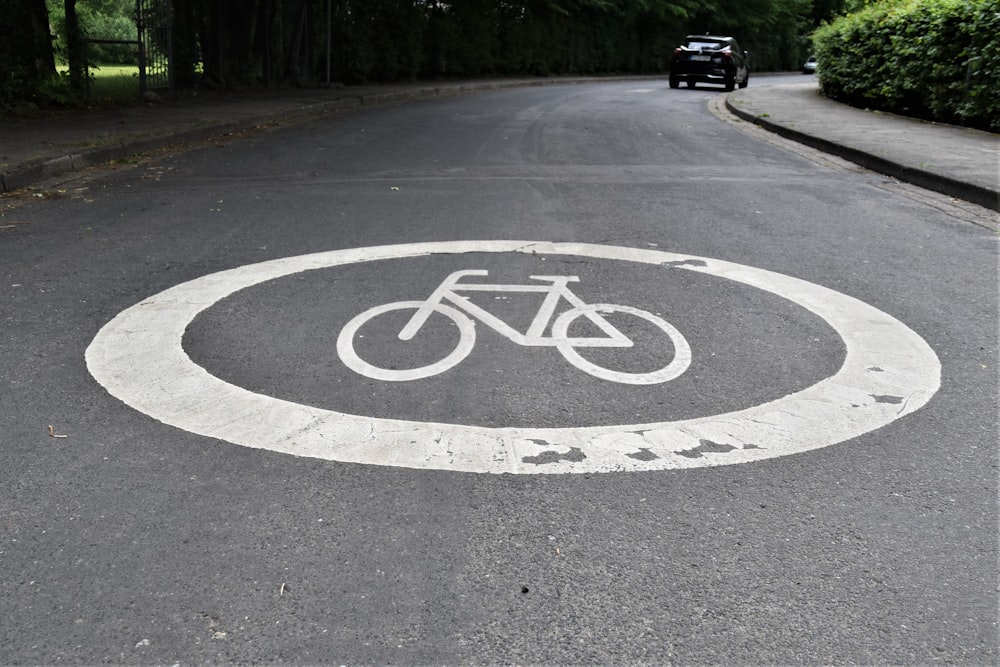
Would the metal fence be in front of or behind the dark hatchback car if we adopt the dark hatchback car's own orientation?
behind

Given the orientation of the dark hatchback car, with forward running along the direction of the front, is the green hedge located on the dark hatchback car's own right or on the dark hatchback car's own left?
on the dark hatchback car's own right

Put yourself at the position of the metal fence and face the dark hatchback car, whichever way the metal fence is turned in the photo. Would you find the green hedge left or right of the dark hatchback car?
right

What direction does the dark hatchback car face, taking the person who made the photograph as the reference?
facing away from the viewer and to the right of the viewer
